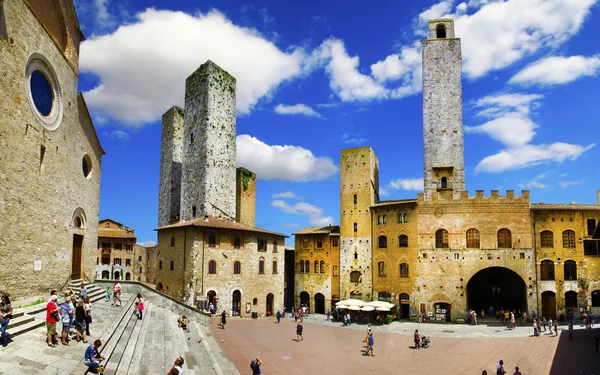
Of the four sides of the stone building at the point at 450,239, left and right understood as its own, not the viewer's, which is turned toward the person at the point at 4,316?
front

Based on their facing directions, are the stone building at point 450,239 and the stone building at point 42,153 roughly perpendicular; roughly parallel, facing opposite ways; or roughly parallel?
roughly perpendicular

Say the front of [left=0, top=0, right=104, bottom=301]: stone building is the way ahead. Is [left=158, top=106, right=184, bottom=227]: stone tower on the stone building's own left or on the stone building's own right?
on the stone building's own left

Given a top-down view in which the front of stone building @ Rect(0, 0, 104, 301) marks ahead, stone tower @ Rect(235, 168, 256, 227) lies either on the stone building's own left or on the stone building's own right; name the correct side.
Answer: on the stone building's own left

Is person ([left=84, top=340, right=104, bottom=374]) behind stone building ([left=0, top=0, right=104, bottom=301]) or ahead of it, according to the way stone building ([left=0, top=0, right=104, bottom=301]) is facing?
ahead

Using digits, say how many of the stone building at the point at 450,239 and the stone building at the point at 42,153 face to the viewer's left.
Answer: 0

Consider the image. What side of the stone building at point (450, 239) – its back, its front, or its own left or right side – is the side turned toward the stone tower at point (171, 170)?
right

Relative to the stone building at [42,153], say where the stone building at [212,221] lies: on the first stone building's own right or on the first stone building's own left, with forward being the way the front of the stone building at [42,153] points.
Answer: on the first stone building's own left

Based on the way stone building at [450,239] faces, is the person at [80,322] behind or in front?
in front

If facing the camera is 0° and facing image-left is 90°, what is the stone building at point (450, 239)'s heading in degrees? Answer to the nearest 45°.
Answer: approximately 0°

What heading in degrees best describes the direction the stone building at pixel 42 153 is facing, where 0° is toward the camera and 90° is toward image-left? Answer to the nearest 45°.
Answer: approximately 315°
